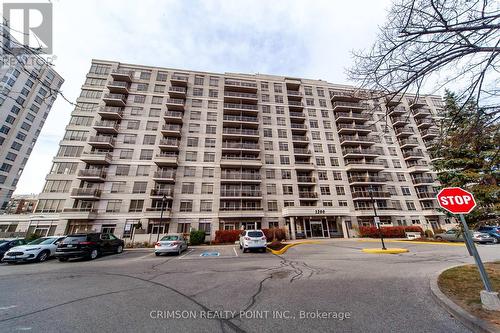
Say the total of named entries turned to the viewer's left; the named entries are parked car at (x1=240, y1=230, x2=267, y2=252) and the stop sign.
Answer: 0

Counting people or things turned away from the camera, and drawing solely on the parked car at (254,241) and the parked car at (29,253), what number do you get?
1

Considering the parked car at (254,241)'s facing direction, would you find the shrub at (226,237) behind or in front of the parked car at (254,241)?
in front

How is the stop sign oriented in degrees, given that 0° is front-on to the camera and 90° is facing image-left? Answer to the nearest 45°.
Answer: approximately 0°

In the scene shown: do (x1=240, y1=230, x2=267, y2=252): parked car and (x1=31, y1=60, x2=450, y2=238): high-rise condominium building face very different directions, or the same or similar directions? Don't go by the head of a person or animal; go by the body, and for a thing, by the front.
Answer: very different directions

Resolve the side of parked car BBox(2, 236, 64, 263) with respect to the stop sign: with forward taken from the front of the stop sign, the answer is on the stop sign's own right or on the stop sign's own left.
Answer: on the stop sign's own right

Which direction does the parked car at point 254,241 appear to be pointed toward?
away from the camera

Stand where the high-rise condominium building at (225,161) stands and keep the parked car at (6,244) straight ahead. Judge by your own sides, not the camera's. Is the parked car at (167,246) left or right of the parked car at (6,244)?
left

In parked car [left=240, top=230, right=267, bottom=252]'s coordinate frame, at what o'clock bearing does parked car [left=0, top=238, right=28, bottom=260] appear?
parked car [left=0, top=238, right=28, bottom=260] is roughly at 9 o'clock from parked car [left=240, top=230, right=267, bottom=252].

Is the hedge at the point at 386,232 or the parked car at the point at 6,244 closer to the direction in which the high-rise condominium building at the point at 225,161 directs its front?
the parked car
